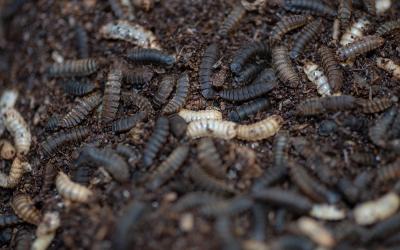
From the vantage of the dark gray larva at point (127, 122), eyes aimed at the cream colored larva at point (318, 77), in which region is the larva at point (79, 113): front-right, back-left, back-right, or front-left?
back-left

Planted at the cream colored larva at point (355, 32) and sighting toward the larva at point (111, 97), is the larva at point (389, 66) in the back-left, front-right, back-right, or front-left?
back-left

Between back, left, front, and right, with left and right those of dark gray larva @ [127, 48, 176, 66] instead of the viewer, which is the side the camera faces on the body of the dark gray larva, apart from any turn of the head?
right

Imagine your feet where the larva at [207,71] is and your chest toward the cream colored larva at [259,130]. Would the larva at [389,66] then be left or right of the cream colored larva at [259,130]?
left
